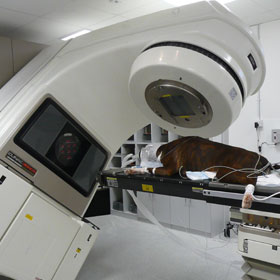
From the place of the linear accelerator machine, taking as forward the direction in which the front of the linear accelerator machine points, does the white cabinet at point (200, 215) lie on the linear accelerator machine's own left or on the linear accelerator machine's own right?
on the linear accelerator machine's own left

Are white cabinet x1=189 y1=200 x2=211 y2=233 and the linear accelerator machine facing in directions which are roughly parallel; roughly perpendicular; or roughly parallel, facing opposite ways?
roughly perpendicular

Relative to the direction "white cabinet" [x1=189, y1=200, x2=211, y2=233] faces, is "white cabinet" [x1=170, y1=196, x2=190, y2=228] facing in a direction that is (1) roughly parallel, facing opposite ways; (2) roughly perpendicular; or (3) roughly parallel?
roughly parallel

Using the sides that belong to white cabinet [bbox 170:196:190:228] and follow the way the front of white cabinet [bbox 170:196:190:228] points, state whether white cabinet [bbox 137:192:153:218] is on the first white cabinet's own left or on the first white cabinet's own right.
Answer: on the first white cabinet's own right

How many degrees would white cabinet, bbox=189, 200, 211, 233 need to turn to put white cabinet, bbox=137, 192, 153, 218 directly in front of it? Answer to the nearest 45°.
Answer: approximately 90° to its right

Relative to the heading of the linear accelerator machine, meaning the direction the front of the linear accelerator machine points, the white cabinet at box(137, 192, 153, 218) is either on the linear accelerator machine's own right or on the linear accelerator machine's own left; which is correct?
on the linear accelerator machine's own left

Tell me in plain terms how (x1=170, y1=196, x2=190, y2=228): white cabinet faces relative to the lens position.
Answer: facing the viewer and to the left of the viewer

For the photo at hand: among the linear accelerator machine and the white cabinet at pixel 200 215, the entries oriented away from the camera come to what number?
0

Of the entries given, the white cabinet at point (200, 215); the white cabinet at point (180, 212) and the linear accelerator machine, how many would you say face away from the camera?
0

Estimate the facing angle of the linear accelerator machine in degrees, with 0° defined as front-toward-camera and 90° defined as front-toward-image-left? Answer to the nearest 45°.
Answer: approximately 315°

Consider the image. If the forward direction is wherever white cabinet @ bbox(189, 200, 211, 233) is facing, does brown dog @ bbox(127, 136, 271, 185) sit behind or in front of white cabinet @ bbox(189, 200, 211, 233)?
in front
